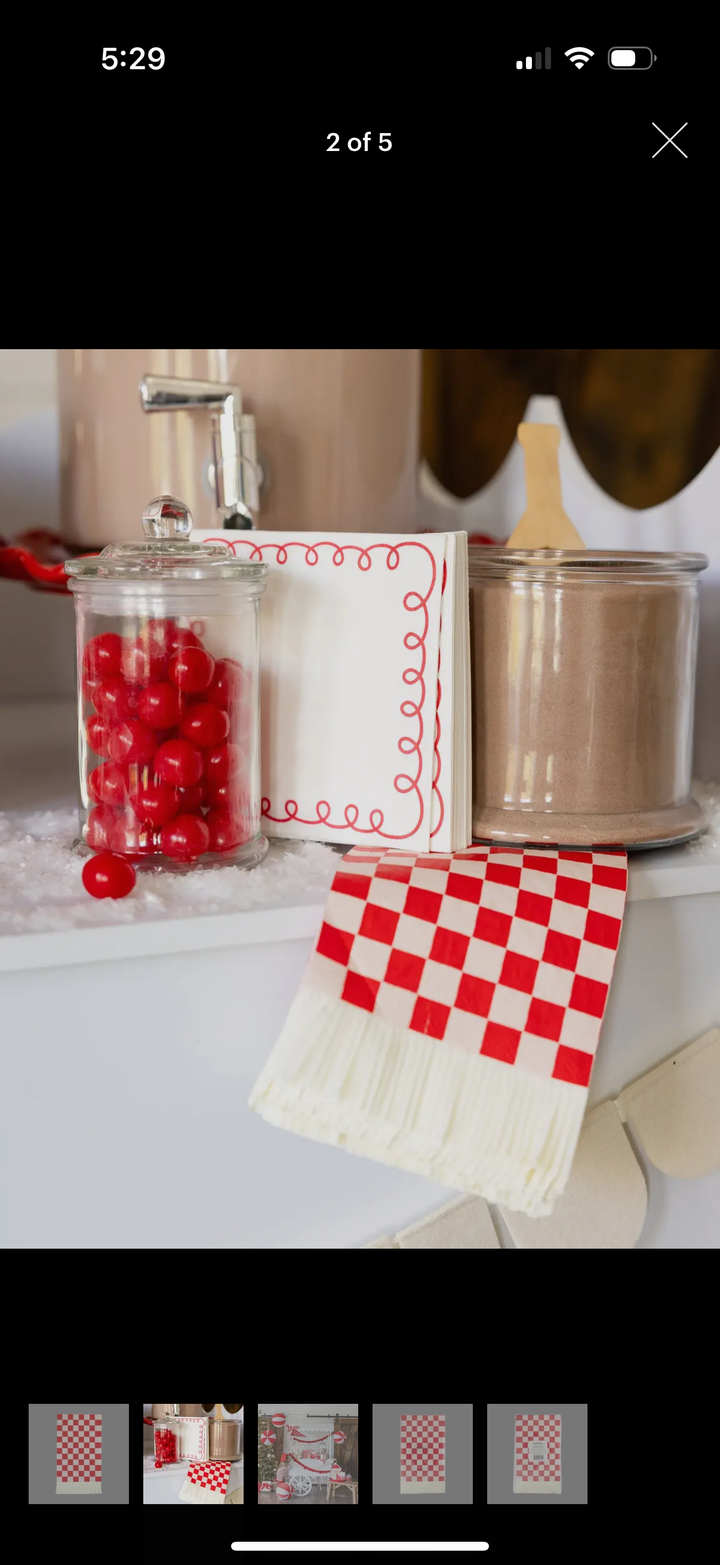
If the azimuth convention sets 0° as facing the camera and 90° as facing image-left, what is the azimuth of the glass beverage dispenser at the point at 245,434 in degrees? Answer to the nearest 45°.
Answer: approximately 0°
